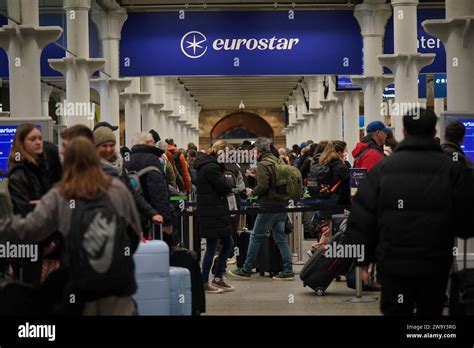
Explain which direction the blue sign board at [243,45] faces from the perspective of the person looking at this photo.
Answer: facing the viewer

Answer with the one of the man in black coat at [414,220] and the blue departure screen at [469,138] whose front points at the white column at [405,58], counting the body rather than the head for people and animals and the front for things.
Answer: the man in black coat

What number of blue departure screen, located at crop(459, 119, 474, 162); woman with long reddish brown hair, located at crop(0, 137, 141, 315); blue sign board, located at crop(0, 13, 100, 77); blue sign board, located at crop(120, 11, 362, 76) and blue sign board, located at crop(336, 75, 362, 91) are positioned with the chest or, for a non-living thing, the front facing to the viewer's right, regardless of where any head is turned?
0

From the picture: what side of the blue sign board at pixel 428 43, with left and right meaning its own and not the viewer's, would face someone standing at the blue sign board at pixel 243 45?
right

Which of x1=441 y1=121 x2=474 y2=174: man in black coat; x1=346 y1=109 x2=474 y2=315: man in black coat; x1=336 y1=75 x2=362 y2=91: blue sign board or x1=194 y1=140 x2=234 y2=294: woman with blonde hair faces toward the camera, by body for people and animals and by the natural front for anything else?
the blue sign board

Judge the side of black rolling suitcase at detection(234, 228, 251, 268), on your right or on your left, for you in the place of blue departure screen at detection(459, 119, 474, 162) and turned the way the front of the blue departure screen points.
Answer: on your right

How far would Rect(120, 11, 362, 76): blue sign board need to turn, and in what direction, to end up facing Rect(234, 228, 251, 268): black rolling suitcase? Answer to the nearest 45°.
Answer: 0° — it already faces it

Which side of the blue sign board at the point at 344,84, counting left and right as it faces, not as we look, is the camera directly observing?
front

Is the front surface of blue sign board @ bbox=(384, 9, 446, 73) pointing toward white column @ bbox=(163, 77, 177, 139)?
no

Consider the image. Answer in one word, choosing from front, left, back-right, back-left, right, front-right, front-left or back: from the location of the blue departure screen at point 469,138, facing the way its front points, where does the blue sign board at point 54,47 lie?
back-right

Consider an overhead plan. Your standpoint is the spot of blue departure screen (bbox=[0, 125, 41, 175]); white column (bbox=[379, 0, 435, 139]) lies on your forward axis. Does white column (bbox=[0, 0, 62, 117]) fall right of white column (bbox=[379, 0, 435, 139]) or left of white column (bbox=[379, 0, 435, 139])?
left

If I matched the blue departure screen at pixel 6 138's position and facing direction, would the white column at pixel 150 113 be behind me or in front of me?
behind
